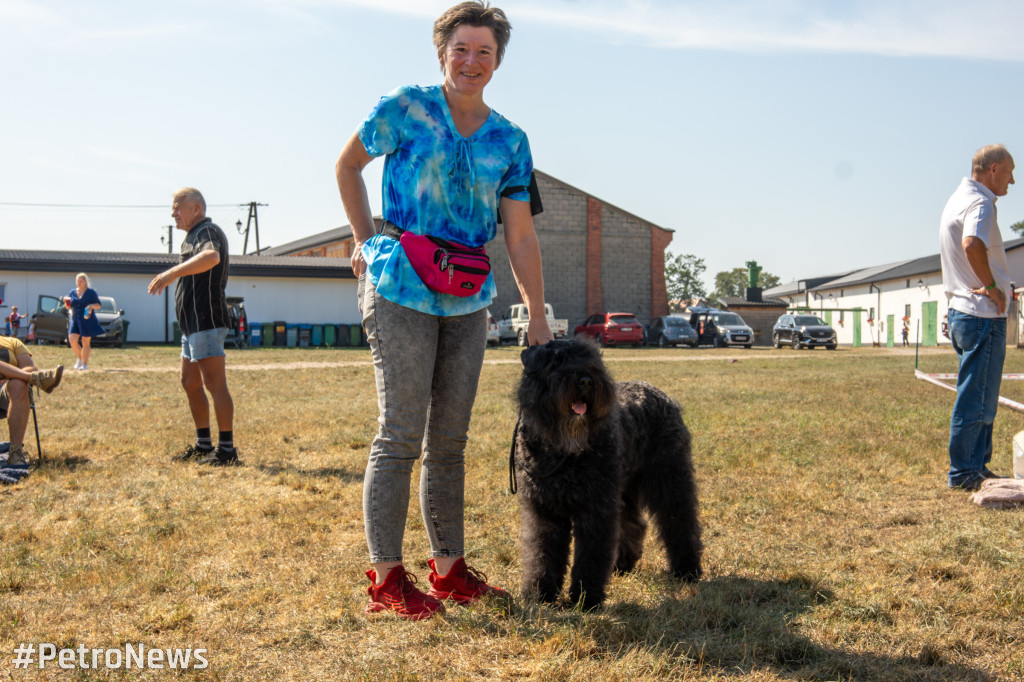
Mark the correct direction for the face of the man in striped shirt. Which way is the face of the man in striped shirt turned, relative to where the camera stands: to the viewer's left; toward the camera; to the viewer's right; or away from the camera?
to the viewer's left

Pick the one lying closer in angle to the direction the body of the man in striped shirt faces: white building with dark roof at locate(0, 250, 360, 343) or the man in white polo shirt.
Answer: the white building with dark roof

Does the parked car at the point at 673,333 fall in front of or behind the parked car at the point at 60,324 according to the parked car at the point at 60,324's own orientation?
in front

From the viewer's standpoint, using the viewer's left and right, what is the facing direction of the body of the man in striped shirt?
facing to the left of the viewer

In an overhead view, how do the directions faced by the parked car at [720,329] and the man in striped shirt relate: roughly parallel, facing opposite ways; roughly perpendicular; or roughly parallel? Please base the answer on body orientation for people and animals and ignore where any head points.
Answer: roughly perpendicular

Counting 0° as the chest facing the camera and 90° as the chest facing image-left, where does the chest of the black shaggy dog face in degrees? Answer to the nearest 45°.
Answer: approximately 45°

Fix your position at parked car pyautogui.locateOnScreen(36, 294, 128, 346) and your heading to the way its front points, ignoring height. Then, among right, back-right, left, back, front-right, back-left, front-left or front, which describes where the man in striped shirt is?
front-right

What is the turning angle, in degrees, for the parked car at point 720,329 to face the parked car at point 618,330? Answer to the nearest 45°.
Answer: approximately 90° to its right

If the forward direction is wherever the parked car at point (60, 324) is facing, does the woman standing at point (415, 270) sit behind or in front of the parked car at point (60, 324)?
in front

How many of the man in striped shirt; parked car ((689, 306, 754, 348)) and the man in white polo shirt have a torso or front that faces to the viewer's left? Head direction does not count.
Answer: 1

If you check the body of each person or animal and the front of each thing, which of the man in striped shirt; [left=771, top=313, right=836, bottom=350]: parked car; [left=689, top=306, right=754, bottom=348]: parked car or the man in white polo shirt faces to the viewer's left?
the man in striped shirt

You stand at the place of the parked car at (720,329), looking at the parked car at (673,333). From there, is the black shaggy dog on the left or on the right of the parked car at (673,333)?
left
